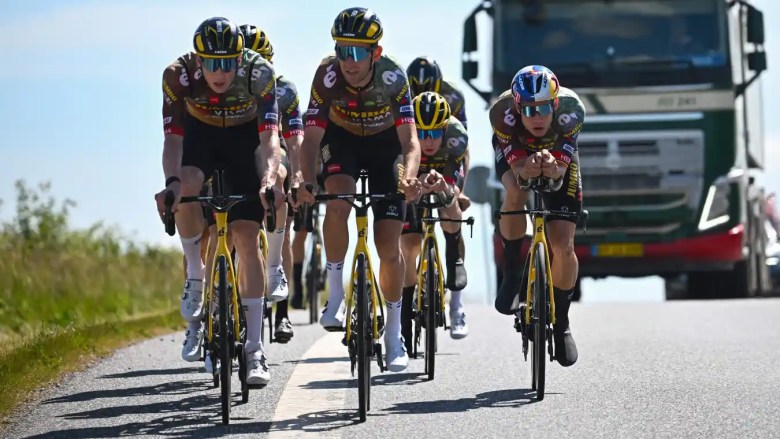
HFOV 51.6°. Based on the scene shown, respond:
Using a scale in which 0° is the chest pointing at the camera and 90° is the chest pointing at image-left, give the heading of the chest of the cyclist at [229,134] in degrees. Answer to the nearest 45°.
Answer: approximately 0°

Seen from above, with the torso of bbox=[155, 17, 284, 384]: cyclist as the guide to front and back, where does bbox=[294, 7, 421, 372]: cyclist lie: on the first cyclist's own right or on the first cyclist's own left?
on the first cyclist's own left

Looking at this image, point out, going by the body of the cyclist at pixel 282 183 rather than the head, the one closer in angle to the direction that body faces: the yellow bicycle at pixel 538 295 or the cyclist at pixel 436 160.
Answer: the yellow bicycle

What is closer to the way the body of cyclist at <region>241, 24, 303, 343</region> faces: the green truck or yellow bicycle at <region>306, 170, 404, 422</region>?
the yellow bicycle

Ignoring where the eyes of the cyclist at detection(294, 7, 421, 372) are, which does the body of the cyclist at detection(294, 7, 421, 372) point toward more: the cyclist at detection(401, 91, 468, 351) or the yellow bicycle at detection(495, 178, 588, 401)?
the yellow bicycle

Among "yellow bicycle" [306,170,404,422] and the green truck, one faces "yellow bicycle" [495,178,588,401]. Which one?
the green truck
